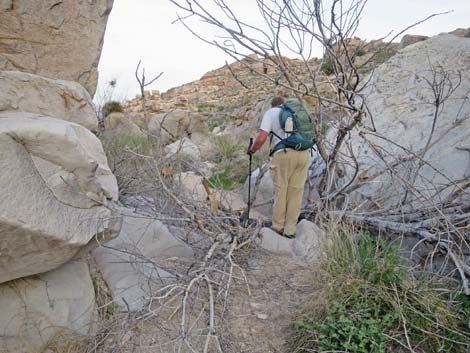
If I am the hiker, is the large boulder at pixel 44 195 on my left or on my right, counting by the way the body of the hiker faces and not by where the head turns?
on my left

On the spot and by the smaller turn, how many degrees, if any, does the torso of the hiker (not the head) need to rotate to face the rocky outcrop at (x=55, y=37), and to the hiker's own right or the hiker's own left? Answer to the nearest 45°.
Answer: approximately 90° to the hiker's own left

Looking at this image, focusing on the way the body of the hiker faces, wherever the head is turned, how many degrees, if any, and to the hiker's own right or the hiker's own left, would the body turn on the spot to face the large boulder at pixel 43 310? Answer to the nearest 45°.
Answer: approximately 90° to the hiker's own left

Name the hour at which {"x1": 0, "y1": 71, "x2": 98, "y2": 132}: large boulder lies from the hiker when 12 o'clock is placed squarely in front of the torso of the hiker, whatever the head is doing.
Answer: The large boulder is roughly at 9 o'clock from the hiker.

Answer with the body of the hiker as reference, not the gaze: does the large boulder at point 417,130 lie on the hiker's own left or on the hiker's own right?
on the hiker's own right

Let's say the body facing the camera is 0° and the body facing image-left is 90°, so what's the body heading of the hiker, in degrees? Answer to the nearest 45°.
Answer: approximately 135°

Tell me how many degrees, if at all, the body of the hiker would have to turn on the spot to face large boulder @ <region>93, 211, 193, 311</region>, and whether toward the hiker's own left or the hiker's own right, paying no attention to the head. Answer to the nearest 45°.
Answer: approximately 90° to the hiker's own left

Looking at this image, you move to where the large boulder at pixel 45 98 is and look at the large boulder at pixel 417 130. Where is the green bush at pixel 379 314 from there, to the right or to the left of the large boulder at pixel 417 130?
right
